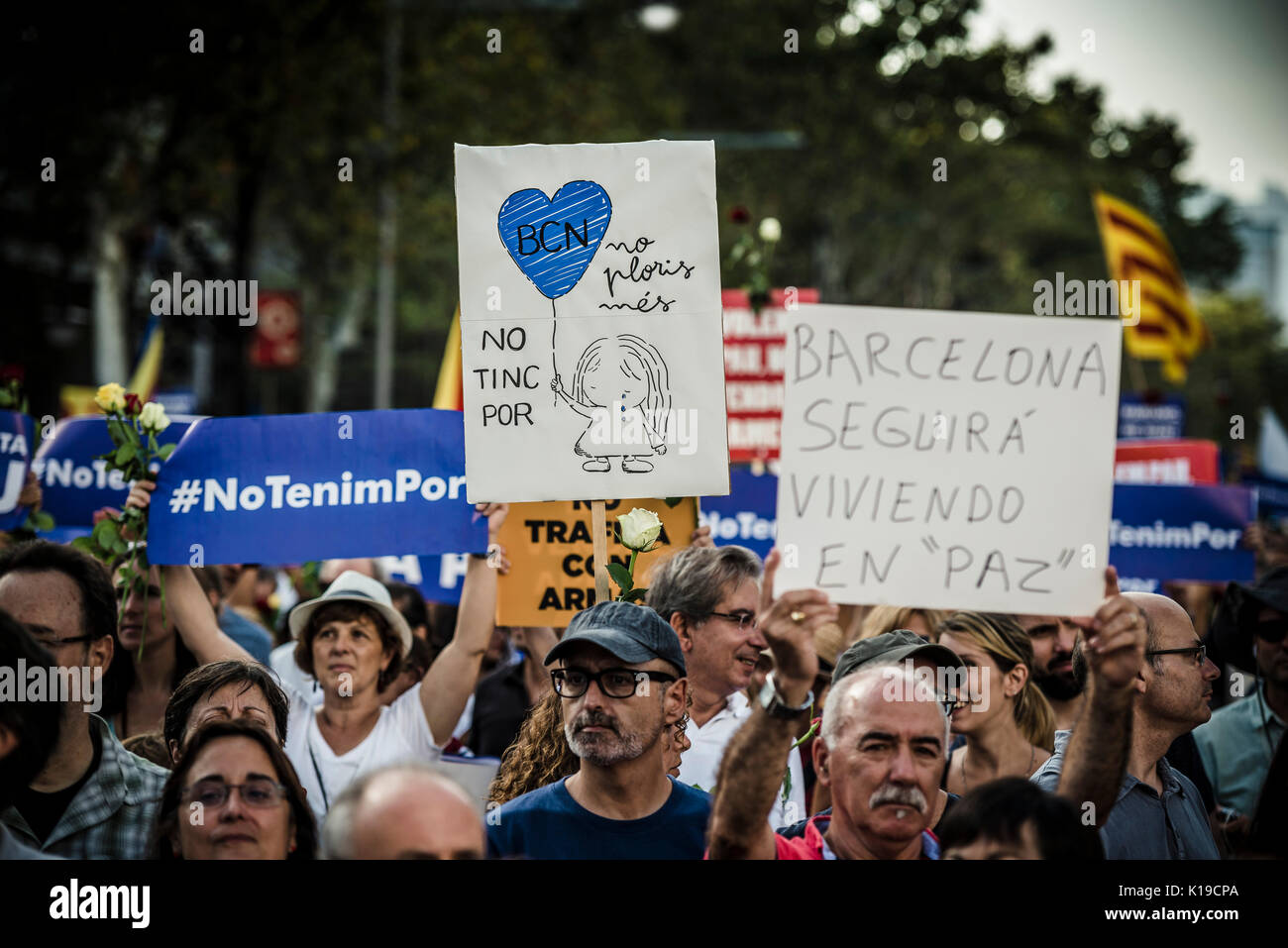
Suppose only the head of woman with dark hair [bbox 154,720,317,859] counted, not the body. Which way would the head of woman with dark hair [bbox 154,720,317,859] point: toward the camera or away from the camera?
toward the camera

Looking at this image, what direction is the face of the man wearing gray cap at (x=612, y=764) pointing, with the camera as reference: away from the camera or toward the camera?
toward the camera

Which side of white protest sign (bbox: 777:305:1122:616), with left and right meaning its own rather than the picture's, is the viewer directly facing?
front

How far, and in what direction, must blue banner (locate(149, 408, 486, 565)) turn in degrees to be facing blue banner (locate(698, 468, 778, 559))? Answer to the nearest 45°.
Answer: approximately 135° to its left

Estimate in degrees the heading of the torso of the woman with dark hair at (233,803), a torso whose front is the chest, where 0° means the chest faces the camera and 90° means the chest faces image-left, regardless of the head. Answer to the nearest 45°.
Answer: approximately 0°

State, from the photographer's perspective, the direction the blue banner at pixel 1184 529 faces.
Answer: facing the viewer

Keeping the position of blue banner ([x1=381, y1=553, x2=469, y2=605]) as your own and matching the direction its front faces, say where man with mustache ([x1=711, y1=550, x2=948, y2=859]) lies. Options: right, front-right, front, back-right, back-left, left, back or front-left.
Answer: front

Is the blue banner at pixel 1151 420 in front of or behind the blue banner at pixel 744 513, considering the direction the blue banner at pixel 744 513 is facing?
behind

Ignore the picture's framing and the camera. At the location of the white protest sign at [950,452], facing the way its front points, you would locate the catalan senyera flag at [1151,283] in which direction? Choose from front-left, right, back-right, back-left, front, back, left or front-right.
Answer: back

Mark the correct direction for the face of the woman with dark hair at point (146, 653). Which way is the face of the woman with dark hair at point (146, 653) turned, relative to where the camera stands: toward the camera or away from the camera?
toward the camera

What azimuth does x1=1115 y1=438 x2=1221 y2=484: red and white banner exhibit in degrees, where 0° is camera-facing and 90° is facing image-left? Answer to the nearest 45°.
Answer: approximately 0°

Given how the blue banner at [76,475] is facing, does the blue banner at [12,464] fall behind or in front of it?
in front

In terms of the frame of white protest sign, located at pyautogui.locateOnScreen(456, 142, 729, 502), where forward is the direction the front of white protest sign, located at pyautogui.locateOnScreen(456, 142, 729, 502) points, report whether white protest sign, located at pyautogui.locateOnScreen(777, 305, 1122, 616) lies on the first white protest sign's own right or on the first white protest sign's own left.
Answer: on the first white protest sign's own left

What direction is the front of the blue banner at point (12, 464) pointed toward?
toward the camera
